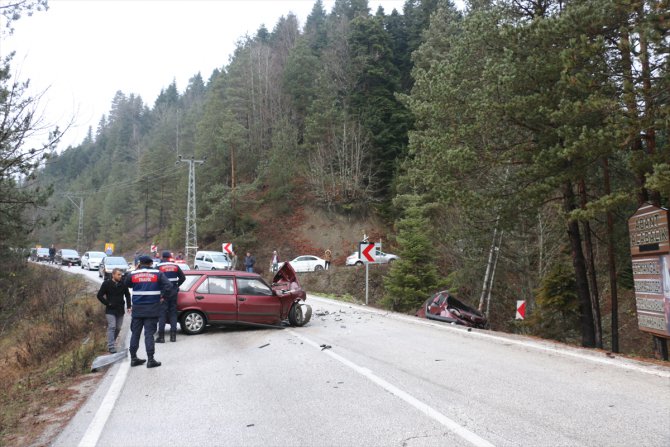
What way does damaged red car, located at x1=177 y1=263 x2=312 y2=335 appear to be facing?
to the viewer's right

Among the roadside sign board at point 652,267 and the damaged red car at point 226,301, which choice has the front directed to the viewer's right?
the damaged red car

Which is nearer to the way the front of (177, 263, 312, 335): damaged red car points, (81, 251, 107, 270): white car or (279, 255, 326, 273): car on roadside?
the car on roadside

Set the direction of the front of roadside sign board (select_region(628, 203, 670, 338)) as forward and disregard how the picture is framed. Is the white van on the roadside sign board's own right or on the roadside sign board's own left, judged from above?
on the roadside sign board's own right

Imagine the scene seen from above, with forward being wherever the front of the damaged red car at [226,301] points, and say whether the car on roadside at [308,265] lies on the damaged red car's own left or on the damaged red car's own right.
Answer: on the damaged red car's own left

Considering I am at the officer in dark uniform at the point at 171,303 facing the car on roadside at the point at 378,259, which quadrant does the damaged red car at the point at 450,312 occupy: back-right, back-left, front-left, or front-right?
front-right

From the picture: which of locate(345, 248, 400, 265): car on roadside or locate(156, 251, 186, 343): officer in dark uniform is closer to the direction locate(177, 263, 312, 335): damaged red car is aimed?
the car on roadside

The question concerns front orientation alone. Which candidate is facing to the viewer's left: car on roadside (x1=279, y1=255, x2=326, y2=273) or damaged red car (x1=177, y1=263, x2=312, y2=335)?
the car on roadside

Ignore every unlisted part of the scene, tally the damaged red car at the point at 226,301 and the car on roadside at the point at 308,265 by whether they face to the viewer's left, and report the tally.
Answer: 1

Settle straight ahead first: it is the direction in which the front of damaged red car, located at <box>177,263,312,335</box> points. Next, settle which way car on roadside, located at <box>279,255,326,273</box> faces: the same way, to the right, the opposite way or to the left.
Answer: the opposite way

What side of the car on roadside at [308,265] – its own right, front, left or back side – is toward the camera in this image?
left

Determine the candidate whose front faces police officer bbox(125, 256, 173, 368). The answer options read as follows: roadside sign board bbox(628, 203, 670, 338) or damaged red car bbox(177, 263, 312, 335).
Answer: the roadside sign board

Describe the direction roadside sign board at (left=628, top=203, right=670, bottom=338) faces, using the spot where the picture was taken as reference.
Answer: facing the viewer and to the left of the viewer

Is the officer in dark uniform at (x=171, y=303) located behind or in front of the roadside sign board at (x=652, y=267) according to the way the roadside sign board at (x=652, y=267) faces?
in front

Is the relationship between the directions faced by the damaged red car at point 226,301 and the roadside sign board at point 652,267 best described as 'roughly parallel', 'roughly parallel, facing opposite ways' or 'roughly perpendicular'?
roughly parallel, facing opposite ways
